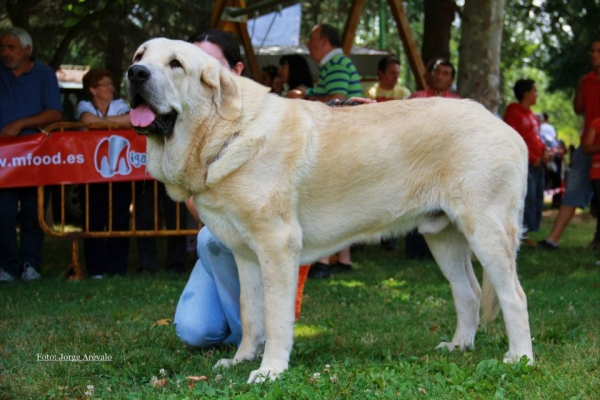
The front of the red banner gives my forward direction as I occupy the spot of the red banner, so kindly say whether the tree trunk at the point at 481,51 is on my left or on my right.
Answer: on my left

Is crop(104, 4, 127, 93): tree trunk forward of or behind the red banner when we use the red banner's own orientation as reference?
behind

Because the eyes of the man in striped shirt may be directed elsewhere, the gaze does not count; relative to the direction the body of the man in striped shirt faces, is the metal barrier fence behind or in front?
in front

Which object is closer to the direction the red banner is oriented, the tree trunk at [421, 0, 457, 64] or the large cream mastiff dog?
the large cream mastiff dog

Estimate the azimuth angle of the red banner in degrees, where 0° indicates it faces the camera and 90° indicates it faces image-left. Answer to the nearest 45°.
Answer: approximately 0°

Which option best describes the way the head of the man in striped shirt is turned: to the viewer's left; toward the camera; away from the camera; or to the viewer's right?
to the viewer's left

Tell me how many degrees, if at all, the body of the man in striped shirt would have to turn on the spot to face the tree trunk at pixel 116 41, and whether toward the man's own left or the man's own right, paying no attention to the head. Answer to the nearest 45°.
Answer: approximately 45° to the man's own right

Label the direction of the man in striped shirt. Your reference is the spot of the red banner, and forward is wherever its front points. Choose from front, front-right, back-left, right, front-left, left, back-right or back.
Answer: left
